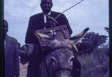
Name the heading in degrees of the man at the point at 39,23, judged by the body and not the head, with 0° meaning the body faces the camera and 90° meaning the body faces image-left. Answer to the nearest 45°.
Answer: approximately 0°

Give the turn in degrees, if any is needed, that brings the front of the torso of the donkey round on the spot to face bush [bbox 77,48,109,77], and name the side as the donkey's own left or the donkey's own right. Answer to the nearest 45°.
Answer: approximately 90° to the donkey's own left

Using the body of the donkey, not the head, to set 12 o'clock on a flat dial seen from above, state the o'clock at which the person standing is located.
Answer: The person standing is roughly at 3 o'clock from the donkey.

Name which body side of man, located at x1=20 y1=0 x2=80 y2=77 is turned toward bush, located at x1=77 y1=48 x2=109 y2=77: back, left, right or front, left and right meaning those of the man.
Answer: left

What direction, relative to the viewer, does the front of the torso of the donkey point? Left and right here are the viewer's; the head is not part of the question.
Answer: facing the viewer
